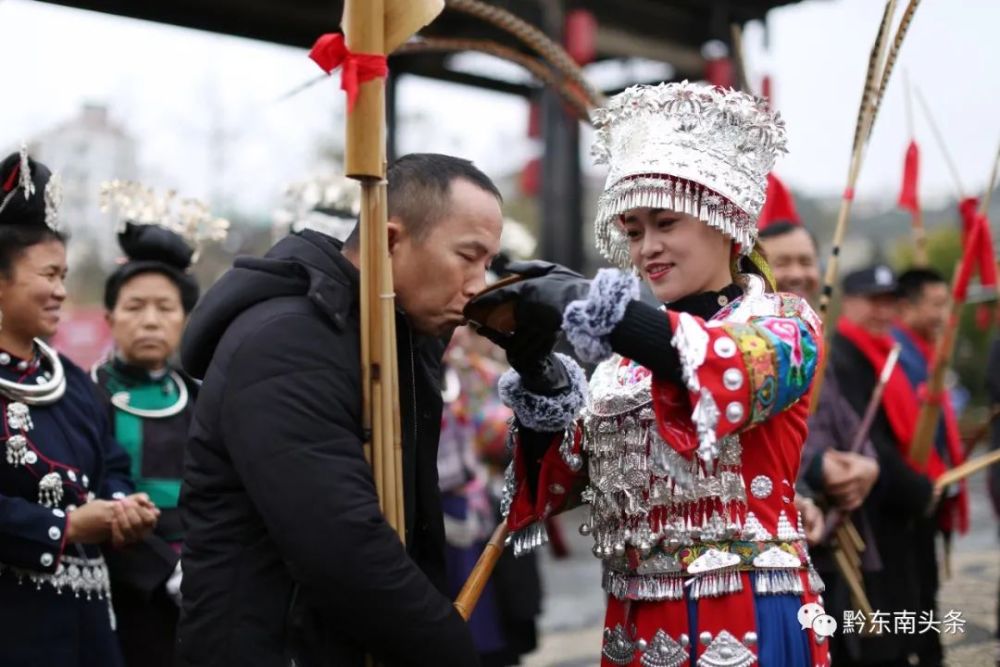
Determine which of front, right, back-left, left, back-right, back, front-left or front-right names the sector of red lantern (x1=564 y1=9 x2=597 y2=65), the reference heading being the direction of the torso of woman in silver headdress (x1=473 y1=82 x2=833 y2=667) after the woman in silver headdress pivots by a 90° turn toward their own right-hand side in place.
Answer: front-right

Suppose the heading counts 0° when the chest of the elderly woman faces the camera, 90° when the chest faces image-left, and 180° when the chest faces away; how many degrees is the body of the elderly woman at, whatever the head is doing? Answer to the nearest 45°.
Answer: approximately 0°

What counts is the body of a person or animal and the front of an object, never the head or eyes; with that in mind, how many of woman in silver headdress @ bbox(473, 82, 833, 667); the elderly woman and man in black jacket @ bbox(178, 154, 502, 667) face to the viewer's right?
1

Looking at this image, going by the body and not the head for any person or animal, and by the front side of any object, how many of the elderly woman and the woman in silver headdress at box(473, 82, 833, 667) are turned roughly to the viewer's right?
0

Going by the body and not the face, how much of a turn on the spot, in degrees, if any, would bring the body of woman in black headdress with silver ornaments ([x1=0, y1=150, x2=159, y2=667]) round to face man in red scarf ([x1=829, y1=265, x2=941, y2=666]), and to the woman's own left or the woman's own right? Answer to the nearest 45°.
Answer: approximately 45° to the woman's own left

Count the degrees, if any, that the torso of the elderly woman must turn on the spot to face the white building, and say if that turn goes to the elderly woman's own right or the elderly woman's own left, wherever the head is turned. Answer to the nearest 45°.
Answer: approximately 180°

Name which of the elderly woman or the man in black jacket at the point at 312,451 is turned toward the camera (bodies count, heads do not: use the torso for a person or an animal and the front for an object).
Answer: the elderly woman

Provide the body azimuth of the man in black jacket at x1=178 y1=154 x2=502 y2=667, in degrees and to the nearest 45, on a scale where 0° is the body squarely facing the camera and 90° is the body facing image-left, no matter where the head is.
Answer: approximately 270°

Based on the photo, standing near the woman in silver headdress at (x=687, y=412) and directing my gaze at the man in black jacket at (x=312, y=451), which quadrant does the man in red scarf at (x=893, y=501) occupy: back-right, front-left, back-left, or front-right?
back-right

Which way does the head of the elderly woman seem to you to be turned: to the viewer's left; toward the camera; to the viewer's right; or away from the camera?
toward the camera

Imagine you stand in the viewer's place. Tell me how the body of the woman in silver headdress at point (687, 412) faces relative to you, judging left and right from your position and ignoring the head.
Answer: facing the viewer and to the left of the viewer

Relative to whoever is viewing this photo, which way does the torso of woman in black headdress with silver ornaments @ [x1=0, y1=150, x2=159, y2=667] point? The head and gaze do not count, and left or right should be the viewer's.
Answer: facing the viewer and to the right of the viewer

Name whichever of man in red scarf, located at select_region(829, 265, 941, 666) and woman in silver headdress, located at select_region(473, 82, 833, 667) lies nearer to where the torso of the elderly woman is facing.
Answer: the woman in silver headdress

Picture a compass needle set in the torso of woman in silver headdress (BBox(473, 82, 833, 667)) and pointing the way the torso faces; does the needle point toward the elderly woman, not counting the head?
no
